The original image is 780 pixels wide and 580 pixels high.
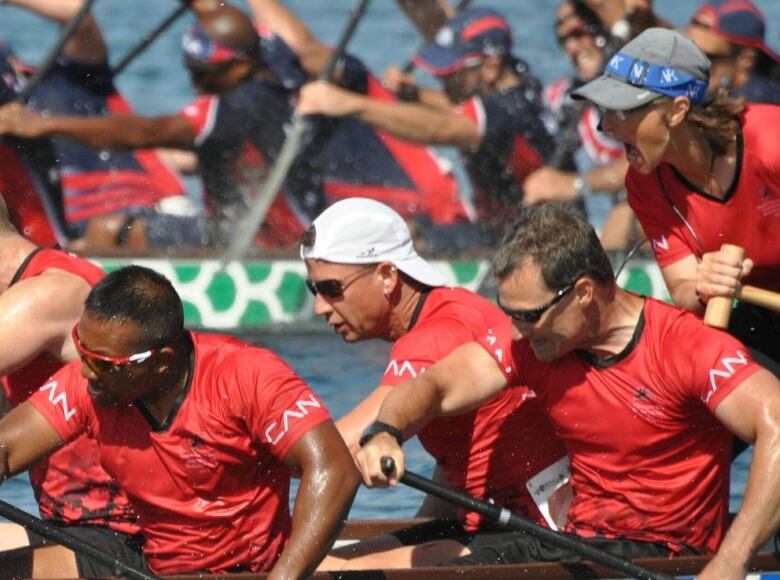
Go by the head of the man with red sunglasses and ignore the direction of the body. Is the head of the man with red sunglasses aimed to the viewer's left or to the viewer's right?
to the viewer's left

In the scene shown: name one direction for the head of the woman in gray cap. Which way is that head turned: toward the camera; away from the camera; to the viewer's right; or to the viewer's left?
to the viewer's left

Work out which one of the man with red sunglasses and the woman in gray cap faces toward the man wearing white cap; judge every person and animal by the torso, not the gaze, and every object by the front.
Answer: the woman in gray cap

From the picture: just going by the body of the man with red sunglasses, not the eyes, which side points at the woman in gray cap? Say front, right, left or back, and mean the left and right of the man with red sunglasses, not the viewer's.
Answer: back

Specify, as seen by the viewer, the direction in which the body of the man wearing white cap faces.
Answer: to the viewer's left

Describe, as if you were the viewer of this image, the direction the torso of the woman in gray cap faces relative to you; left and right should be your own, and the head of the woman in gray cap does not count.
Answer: facing the viewer and to the left of the viewer

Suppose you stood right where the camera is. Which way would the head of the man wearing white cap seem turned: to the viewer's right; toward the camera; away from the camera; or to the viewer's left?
to the viewer's left

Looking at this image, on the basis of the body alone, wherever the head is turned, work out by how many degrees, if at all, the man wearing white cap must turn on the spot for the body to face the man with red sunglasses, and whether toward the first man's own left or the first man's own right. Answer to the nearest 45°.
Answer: approximately 45° to the first man's own left

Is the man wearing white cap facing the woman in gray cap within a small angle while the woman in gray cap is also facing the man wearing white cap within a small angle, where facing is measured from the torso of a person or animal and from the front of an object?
no

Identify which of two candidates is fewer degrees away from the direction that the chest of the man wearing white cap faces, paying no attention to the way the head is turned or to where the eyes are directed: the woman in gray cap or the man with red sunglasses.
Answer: the man with red sunglasses

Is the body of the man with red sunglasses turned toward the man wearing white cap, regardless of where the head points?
no

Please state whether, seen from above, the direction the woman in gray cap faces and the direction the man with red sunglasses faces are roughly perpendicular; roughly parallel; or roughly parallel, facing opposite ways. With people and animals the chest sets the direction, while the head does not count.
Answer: roughly parallel

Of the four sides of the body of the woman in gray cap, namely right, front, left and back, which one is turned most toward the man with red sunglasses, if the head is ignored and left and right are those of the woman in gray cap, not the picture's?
front

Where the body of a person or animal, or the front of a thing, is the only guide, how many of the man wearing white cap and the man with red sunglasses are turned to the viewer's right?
0

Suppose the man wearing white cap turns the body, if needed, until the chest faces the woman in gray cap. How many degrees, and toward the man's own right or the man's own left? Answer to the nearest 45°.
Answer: approximately 135° to the man's own right
